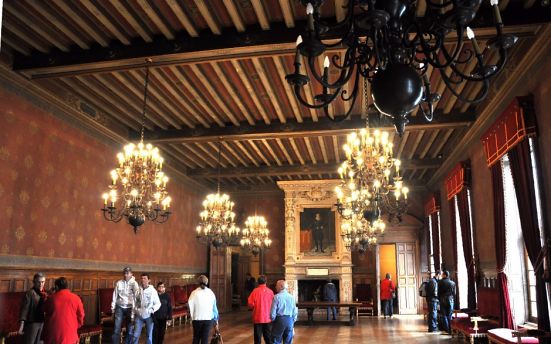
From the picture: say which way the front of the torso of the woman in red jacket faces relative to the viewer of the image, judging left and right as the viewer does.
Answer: facing away from the viewer

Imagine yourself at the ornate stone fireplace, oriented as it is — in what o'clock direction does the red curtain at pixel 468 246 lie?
The red curtain is roughly at 11 o'clock from the ornate stone fireplace.

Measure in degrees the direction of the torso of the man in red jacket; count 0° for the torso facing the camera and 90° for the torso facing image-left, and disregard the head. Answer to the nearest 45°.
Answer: approximately 180°

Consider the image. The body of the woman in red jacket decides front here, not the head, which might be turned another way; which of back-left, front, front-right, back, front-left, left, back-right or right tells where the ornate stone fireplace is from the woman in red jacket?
front-right

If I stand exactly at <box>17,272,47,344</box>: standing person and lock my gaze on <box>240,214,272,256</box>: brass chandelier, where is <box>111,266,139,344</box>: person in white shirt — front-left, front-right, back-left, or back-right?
front-right

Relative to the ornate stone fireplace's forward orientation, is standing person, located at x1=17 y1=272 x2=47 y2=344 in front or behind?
in front

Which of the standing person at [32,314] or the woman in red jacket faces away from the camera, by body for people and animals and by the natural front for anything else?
the woman in red jacket

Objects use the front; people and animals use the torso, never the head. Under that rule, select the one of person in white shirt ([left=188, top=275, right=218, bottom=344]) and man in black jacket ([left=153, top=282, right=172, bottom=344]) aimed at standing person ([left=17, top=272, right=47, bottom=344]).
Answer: the man in black jacket

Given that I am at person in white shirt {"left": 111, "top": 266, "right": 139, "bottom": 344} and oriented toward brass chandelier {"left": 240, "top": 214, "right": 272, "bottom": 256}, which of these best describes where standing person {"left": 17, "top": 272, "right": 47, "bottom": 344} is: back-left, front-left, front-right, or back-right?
back-left

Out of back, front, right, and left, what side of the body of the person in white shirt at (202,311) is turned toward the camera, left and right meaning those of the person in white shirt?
back

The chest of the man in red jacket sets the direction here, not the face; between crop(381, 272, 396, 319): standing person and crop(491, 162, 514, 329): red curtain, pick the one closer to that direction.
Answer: the standing person

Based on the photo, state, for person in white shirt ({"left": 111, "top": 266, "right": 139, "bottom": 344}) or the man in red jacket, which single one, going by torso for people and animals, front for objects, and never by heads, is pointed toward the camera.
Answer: the person in white shirt

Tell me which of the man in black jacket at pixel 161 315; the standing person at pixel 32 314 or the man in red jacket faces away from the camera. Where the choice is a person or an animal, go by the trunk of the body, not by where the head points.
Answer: the man in red jacket

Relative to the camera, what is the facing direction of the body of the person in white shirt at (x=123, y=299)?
toward the camera

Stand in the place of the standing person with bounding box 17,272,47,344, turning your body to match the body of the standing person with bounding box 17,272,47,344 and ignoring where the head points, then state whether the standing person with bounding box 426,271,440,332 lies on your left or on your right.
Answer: on your left

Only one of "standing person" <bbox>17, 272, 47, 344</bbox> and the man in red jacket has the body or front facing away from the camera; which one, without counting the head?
the man in red jacket

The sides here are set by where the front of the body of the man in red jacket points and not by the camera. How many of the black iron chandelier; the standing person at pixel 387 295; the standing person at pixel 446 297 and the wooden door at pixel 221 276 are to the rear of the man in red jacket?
1

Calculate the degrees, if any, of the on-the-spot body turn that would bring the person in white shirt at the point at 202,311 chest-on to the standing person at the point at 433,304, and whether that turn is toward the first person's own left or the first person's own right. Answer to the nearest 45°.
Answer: approximately 45° to the first person's own right
